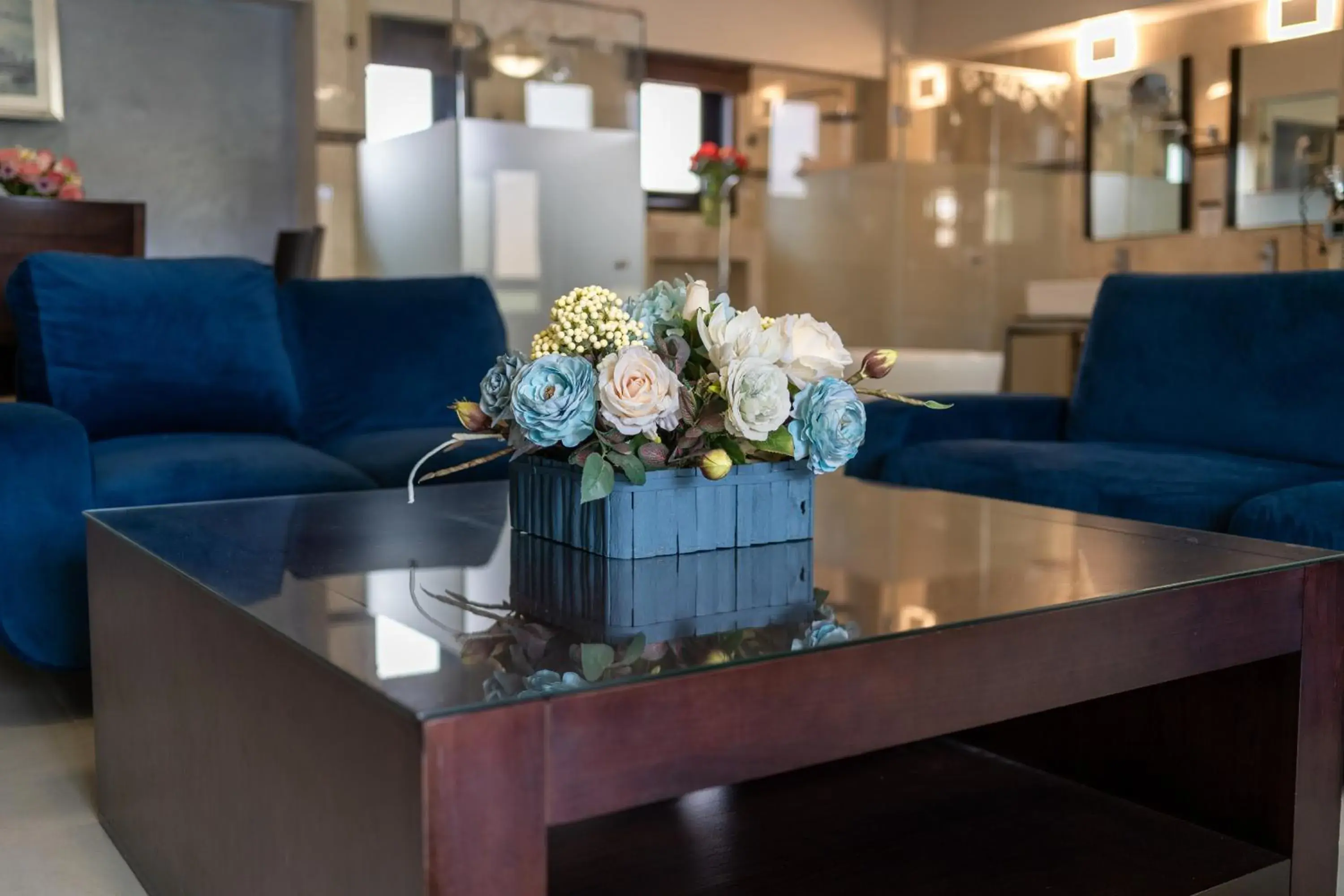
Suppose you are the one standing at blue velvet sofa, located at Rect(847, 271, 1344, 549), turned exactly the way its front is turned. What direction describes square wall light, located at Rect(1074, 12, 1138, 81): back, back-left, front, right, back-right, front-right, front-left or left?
back-right

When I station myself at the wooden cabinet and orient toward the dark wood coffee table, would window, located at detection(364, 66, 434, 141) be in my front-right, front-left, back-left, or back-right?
back-left

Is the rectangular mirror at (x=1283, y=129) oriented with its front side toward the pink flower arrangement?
yes

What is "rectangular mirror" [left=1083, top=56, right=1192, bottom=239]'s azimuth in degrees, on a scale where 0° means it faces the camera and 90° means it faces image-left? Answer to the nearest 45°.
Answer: approximately 45°

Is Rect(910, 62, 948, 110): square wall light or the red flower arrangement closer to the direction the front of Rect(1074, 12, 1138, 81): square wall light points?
the red flower arrangement

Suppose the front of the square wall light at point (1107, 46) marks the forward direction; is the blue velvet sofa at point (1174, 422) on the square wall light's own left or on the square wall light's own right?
on the square wall light's own left

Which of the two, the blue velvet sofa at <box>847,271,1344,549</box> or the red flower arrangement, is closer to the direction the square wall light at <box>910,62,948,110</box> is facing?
the red flower arrangement

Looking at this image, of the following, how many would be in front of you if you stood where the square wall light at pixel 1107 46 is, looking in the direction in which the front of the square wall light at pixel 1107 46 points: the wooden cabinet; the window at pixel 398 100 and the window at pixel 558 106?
3

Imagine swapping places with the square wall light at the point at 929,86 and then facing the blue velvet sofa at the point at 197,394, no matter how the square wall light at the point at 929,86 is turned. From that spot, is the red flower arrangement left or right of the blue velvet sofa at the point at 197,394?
right
